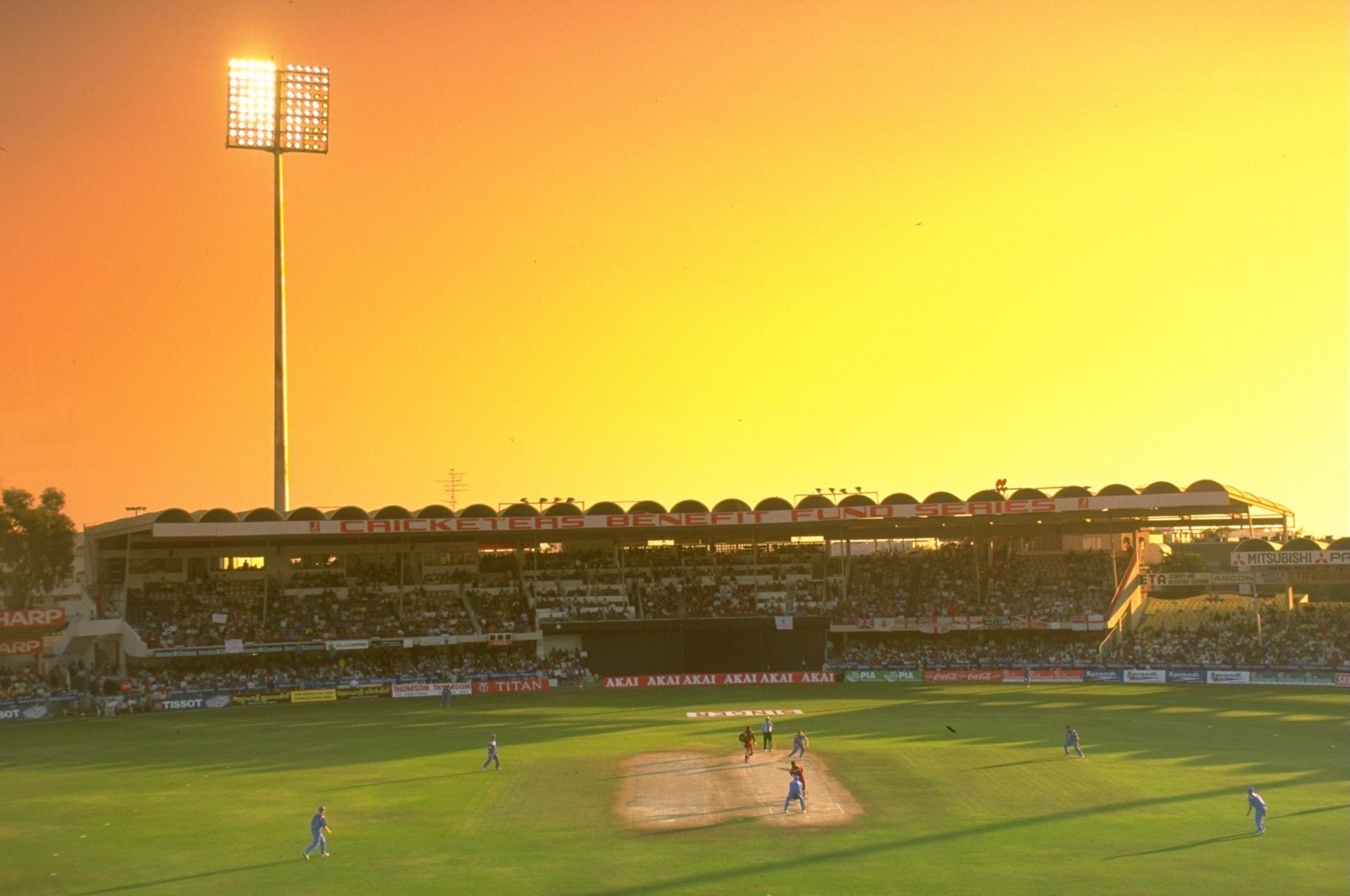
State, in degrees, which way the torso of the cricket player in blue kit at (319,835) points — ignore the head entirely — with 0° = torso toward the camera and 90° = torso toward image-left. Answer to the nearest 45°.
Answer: approximately 270°

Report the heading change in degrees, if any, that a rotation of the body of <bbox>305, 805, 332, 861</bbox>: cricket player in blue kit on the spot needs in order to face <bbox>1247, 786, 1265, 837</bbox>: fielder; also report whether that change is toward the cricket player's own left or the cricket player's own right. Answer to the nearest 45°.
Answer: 0° — they already face them

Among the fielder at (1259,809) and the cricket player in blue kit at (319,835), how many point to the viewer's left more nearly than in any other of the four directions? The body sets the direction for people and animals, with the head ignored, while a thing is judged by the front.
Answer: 1

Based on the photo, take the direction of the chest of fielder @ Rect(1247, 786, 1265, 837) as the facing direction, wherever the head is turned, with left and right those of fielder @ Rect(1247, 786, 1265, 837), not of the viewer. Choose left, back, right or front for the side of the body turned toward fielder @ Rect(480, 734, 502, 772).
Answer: front

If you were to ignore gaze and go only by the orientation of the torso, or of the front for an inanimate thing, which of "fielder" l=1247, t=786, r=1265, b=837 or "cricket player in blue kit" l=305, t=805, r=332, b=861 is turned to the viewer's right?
the cricket player in blue kit

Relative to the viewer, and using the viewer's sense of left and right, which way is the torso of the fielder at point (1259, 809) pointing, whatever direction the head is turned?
facing to the left of the viewer

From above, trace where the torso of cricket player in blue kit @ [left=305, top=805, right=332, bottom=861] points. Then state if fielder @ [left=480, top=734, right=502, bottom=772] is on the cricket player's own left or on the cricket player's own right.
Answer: on the cricket player's own left

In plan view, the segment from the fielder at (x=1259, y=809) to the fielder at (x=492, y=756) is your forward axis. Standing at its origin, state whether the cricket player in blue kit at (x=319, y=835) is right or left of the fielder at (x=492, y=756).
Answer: left
